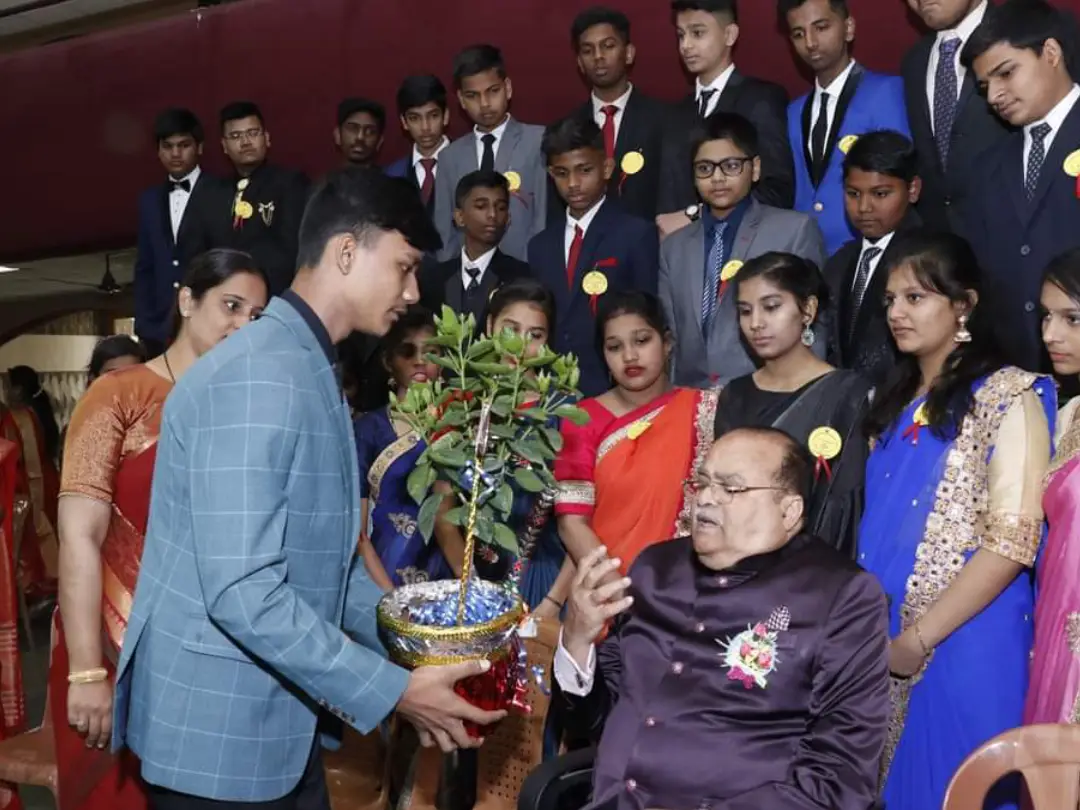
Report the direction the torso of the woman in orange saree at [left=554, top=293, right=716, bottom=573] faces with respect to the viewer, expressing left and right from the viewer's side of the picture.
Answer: facing the viewer

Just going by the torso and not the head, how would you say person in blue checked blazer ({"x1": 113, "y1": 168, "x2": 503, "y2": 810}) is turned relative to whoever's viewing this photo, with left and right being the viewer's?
facing to the right of the viewer

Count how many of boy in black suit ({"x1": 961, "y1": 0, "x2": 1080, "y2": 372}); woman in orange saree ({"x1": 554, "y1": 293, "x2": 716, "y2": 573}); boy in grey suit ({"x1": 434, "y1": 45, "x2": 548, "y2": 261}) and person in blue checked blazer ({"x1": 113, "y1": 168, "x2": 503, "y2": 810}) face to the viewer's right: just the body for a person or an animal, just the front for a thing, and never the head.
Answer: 1

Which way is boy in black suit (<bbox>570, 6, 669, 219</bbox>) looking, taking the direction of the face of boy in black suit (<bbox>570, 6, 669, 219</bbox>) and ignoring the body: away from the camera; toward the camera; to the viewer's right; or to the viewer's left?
toward the camera

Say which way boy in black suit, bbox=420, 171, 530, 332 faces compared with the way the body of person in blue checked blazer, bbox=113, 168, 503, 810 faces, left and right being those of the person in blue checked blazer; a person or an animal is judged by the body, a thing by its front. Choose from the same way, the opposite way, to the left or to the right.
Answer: to the right

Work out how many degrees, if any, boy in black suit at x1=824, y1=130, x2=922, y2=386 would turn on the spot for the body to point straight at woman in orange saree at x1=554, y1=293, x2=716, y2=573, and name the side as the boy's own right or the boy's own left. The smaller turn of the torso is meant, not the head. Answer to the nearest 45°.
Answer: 0° — they already face them

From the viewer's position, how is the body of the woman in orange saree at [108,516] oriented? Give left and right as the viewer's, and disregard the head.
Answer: facing the viewer and to the right of the viewer

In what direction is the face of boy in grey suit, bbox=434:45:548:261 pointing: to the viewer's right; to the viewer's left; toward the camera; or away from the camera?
toward the camera

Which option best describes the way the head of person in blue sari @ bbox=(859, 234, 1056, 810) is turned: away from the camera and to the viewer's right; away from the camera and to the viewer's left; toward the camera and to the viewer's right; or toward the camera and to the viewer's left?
toward the camera and to the viewer's left

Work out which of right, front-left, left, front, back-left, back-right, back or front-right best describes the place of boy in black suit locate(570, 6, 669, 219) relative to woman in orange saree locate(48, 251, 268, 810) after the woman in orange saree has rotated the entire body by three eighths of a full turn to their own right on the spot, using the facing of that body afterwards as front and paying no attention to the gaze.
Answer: back-right

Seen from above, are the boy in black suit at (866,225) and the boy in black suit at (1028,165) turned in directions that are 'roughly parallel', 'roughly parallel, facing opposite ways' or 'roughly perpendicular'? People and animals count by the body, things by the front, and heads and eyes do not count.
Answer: roughly parallel

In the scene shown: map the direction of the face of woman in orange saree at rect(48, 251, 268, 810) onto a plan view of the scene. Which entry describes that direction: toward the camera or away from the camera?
toward the camera

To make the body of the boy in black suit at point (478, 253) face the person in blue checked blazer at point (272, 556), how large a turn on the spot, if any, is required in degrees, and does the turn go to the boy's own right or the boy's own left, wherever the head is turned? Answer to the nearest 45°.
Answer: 0° — they already face them

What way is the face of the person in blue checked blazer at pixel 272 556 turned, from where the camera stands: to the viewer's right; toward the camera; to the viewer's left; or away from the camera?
to the viewer's right

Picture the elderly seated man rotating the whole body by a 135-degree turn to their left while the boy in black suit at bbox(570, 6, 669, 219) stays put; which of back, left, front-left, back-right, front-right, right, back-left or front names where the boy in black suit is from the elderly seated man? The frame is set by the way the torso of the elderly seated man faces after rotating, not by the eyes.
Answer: left
